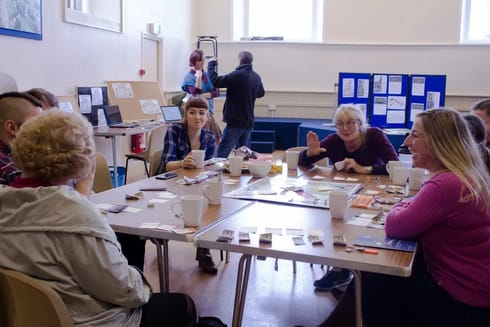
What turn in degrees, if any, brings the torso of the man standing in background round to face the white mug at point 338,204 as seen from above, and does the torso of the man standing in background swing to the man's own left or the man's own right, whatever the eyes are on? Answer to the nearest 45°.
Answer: approximately 135° to the man's own left

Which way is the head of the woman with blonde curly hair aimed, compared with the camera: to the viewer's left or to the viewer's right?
to the viewer's right

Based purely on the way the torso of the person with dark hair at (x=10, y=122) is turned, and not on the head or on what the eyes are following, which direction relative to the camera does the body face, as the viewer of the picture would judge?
to the viewer's right

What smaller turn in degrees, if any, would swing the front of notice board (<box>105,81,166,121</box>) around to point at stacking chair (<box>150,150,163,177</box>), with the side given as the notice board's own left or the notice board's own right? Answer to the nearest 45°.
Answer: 0° — it already faces it

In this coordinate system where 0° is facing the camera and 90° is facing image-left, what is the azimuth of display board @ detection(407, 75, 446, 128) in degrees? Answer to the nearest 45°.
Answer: approximately 0°

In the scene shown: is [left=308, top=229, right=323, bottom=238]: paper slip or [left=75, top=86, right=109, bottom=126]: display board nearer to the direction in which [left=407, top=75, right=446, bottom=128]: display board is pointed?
the paper slip

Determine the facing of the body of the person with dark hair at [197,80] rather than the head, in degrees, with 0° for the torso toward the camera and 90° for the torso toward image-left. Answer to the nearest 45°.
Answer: approximately 315°

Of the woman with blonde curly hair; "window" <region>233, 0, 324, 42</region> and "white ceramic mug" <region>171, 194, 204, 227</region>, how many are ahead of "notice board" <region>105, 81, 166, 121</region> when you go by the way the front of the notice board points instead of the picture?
2

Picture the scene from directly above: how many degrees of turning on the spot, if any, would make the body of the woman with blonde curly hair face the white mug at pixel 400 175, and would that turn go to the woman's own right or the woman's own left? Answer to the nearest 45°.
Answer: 0° — they already face it

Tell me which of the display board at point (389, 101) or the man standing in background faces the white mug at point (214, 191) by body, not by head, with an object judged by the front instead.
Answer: the display board

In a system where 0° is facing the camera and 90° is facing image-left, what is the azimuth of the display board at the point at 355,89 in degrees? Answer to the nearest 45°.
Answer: approximately 0°

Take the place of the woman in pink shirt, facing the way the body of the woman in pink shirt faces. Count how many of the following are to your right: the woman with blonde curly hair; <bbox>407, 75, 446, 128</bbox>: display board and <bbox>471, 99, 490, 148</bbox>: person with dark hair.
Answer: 2
